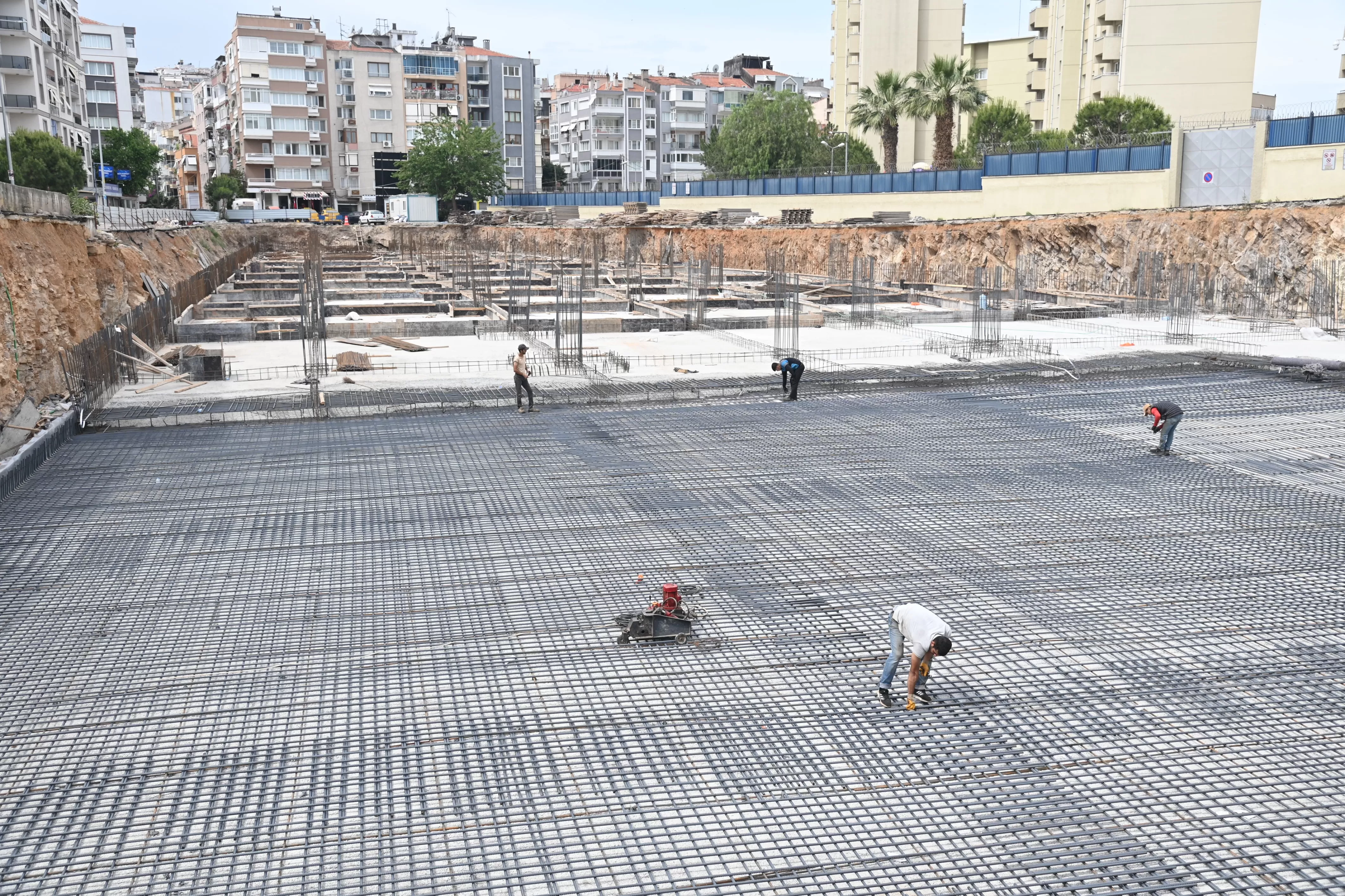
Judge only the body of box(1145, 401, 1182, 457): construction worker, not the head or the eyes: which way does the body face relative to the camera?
to the viewer's left

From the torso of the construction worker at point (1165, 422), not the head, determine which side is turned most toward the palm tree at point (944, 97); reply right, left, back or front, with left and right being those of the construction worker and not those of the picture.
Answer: right

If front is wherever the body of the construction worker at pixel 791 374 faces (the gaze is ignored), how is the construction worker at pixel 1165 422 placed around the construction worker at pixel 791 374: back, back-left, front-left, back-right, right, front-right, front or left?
back-left

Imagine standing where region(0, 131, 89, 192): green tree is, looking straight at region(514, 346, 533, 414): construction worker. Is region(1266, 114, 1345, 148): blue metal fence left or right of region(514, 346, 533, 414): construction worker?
left

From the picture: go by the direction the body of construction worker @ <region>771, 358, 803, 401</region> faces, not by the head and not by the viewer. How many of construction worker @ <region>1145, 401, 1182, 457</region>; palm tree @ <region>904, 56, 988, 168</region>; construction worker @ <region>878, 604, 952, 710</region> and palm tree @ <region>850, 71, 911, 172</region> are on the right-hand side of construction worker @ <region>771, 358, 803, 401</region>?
2

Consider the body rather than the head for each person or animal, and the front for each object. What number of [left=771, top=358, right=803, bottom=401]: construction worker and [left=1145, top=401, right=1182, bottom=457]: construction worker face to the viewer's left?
2

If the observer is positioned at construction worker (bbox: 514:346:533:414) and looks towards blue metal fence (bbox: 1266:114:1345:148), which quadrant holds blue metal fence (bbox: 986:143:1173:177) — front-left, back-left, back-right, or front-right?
front-left

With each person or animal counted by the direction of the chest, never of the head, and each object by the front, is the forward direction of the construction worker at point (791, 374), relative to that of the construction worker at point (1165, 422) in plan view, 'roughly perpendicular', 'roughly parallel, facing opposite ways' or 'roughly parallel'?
roughly parallel

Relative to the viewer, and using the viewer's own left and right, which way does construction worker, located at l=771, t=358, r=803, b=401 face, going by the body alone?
facing to the left of the viewer

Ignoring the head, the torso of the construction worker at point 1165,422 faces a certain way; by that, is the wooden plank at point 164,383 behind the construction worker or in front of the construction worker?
in front

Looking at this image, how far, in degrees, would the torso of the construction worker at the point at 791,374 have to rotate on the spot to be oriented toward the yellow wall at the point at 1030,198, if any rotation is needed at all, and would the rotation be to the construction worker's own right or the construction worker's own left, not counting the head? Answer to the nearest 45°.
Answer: approximately 90° to the construction worker's own right

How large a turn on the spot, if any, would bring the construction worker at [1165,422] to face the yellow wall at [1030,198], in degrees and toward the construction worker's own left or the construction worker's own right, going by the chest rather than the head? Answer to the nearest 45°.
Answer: approximately 90° to the construction worker's own right

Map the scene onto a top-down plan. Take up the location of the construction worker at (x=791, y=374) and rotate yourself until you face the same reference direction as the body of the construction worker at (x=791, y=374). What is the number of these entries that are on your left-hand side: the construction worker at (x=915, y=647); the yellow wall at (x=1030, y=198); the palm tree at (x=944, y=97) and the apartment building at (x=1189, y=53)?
1

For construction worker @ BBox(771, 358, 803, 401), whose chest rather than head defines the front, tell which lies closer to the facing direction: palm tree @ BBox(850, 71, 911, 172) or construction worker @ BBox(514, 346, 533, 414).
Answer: the construction worker
